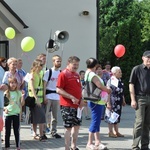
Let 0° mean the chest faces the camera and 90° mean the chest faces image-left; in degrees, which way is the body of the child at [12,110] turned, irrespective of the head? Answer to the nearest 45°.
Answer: approximately 0°

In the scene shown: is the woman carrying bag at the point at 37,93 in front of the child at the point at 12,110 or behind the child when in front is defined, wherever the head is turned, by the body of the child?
behind

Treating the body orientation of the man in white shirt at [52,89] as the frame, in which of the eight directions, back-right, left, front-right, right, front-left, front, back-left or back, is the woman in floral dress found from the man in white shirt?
front-left
